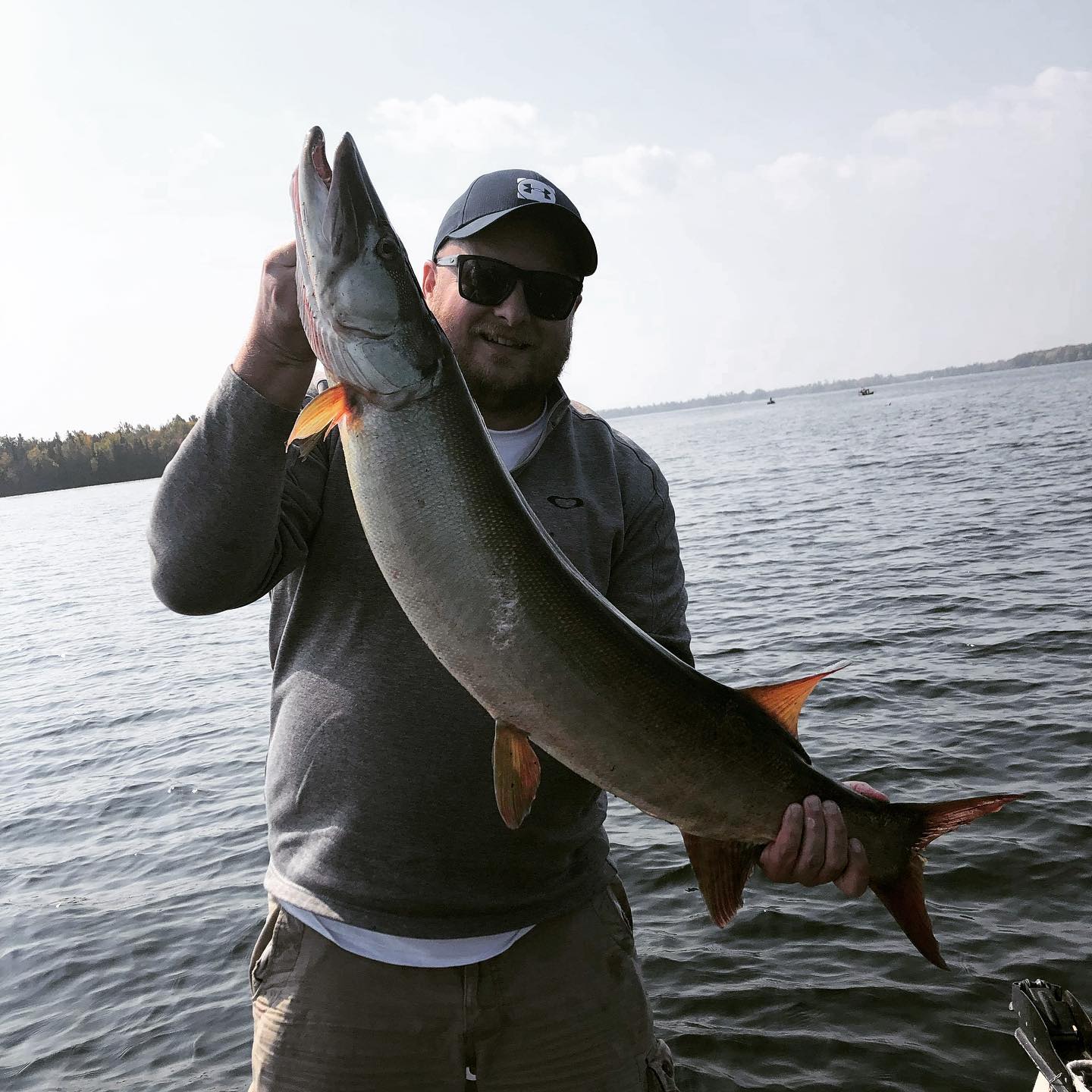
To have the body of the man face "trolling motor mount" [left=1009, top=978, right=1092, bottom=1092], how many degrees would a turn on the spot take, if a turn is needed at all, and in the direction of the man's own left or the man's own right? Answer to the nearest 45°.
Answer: approximately 90° to the man's own left

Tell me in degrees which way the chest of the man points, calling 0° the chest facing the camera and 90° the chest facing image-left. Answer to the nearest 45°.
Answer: approximately 0°

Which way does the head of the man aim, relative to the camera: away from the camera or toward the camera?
toward the camera
